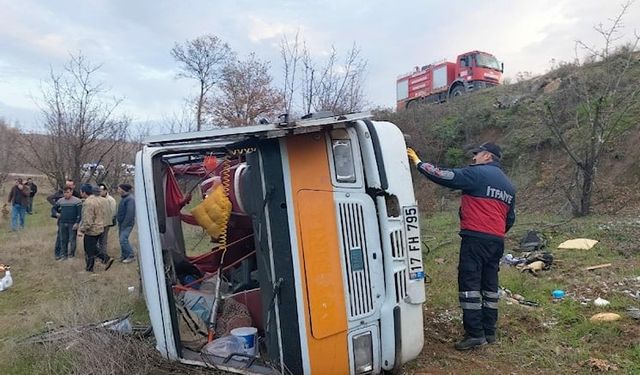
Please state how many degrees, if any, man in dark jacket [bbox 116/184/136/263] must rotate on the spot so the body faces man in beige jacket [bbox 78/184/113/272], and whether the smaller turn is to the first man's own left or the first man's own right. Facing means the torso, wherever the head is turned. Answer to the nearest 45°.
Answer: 0° — they already face them

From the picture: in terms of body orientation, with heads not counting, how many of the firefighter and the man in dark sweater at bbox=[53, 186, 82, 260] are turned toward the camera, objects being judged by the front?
1

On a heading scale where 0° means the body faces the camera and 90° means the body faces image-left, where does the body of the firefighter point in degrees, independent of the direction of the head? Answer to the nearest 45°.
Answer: approximately 135°

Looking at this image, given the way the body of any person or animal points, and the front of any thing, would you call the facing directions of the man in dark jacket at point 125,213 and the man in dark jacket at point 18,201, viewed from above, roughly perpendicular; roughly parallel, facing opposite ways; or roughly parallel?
roughly perpendicular

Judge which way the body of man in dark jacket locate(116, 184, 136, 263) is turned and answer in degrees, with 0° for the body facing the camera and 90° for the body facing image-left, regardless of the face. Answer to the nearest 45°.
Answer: approximately 90°

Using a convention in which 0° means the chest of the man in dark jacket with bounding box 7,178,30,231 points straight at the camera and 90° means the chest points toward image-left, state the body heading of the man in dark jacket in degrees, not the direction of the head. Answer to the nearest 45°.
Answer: approximately 0°

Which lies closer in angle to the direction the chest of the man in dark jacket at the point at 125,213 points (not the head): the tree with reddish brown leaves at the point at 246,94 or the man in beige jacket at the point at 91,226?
the man in beige jacket

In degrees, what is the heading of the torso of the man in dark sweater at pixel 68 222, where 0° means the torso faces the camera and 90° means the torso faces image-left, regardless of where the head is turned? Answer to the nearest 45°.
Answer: approximately 0°

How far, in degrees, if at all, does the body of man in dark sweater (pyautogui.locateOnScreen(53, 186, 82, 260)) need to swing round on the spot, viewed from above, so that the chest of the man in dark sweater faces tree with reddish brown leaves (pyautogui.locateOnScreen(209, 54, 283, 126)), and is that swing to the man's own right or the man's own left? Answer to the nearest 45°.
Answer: approximately 135° to the man's own left
